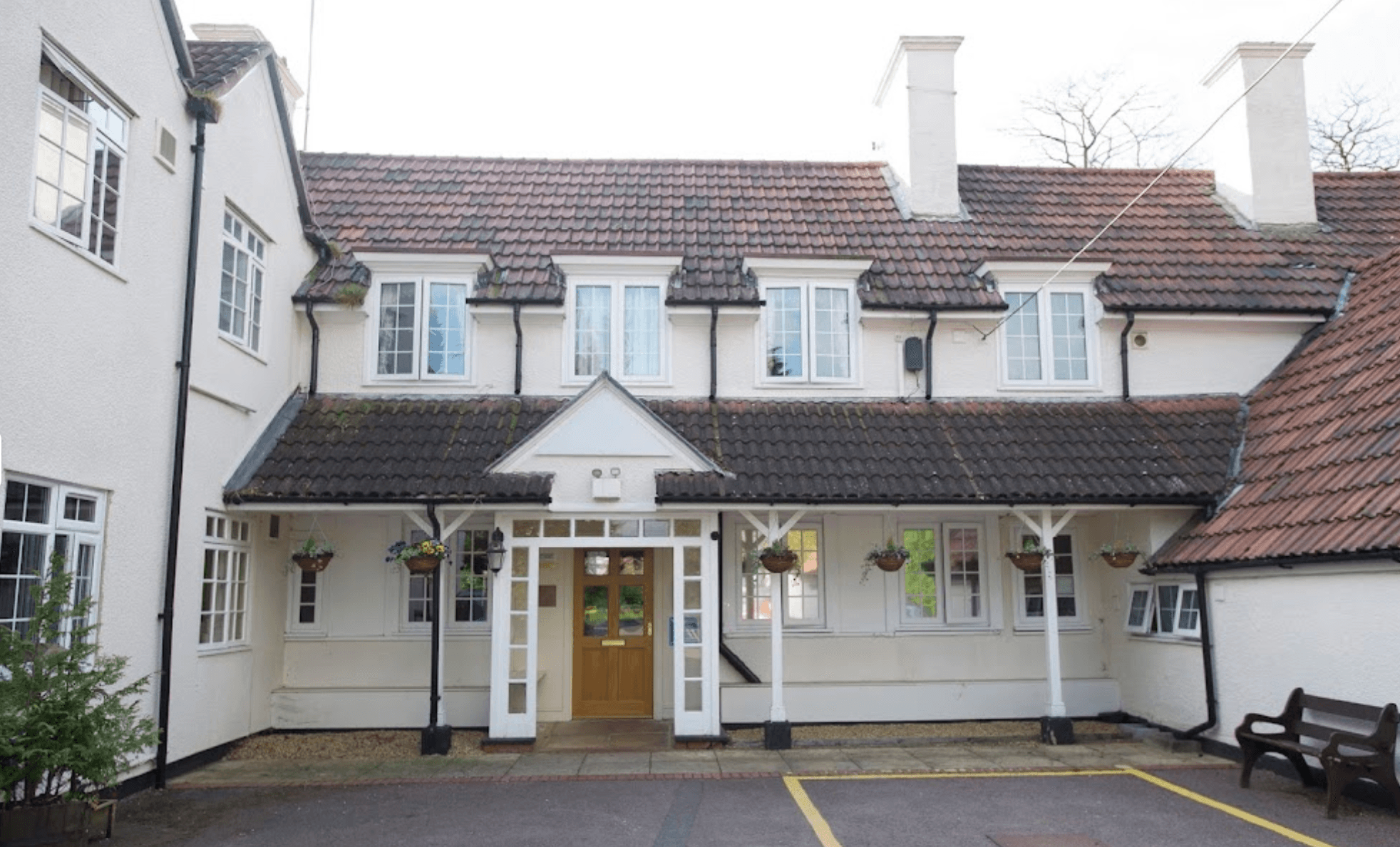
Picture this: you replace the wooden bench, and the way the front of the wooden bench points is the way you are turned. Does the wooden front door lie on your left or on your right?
on your right

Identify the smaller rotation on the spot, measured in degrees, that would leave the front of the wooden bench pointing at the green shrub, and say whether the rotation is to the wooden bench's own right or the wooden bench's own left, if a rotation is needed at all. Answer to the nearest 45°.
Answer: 0° — it already faces it

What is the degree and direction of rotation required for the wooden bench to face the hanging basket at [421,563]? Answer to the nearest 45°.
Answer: approximately 45° to its right

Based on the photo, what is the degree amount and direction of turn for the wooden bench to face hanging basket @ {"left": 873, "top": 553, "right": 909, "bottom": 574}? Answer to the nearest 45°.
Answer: approximately 45° to its right

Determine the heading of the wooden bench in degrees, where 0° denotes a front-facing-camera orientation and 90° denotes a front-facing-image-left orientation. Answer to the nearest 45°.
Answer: approximately 45°

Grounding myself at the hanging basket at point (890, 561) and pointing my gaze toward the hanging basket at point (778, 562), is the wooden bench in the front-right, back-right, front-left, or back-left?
back-left

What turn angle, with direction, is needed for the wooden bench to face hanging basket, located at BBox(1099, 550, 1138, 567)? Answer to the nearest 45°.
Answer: approximately 90° to its right

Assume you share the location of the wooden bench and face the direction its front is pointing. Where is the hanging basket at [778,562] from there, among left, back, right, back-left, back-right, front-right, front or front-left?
front-right
